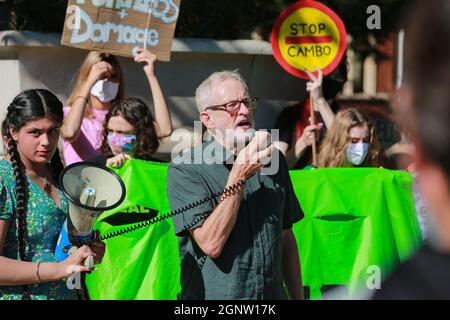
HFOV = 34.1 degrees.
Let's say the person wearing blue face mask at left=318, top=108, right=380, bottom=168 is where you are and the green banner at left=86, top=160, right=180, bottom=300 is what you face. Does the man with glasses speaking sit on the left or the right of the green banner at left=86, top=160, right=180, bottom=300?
left

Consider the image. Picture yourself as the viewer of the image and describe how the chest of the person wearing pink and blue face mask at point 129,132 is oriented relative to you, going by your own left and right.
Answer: facing the viewer and to the left of the viewer

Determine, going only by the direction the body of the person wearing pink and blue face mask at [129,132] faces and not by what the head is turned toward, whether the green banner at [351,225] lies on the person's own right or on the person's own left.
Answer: on the person's own left

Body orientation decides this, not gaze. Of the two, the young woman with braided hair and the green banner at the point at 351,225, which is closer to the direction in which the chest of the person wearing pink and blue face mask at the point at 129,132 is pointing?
the young woman with braided hair

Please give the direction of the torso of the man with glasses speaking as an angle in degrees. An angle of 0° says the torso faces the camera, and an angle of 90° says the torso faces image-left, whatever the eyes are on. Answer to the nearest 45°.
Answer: approximately 315°

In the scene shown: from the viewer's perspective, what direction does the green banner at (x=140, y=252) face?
toward the camera

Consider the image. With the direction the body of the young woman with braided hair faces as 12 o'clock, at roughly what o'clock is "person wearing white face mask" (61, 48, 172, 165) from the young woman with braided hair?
The person wearing white face mask is roughly at 8 o'clock from the young woman with braided hair.

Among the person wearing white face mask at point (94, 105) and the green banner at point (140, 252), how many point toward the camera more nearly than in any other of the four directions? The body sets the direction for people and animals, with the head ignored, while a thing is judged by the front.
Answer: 2

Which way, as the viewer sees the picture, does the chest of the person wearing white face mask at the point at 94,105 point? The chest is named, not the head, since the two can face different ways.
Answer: toward the camera

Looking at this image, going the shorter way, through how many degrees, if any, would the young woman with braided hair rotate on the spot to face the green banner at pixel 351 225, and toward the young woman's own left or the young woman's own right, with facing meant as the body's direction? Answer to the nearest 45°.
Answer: approximately 90° to the young woman's own left
